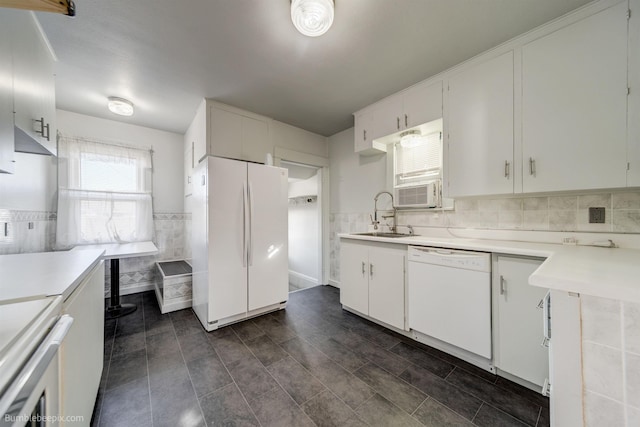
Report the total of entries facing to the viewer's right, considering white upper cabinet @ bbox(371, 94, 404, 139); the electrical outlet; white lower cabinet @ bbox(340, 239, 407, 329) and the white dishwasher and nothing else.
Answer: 0

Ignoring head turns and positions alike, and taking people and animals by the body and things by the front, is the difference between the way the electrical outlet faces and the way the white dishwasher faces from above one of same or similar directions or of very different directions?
same or similar directions

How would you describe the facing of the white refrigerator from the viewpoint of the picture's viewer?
facing the viewer and to the right of the viewer

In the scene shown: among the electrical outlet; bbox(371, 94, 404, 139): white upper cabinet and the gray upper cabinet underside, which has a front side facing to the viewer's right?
the gray upper cabinet underside

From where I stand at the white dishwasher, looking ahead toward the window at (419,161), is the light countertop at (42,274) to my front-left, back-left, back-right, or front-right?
back-left

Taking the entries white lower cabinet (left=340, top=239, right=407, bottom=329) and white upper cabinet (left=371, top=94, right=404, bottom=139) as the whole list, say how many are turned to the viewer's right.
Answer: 0

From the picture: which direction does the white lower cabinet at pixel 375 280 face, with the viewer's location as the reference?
facing the viewer and to the left of the viewer

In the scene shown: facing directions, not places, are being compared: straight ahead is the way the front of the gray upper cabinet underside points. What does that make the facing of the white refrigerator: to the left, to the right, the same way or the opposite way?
to the right

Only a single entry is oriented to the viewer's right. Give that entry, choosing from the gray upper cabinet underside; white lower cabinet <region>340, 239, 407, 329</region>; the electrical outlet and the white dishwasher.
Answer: the gray upper cabinet underside

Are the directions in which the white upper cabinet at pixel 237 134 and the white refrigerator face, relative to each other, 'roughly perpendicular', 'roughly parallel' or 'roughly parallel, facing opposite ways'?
roughly parallel

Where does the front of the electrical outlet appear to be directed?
toward the camera

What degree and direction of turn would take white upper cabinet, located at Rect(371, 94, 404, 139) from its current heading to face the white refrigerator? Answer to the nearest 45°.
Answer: approximately 45° to its right

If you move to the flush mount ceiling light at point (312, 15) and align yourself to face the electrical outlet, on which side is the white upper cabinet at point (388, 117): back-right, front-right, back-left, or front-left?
front-left
